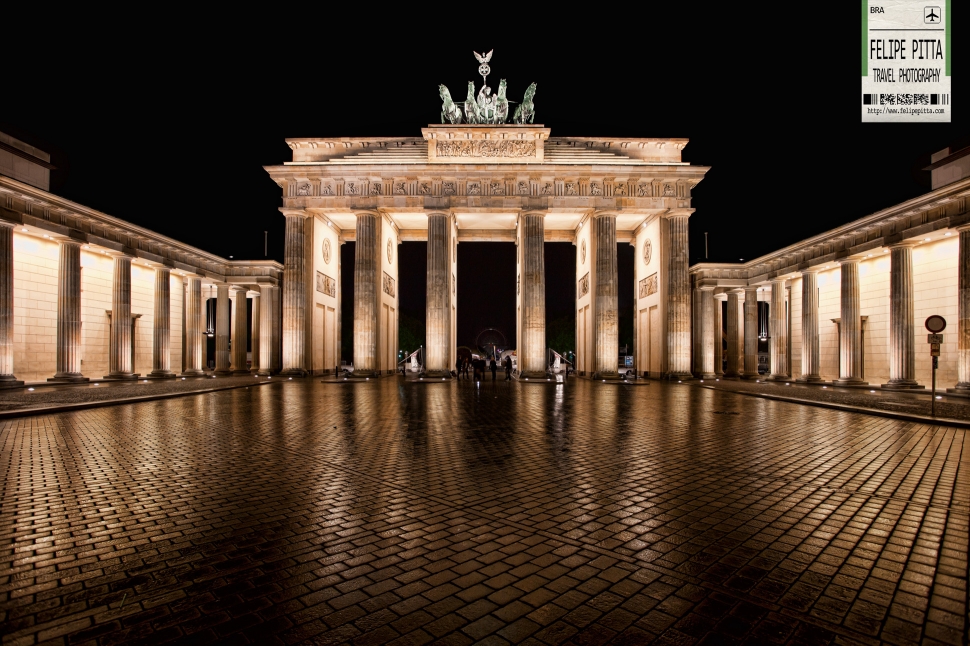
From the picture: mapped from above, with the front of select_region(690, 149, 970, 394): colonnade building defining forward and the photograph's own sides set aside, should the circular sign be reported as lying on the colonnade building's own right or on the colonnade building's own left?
on the colonnade building's own left

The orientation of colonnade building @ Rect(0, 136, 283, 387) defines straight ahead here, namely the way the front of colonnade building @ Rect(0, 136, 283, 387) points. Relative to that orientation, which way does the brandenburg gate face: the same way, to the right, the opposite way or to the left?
to the right

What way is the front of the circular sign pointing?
toward the camera

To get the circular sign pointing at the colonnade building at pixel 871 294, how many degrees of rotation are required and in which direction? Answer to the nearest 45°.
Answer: approximately 180°

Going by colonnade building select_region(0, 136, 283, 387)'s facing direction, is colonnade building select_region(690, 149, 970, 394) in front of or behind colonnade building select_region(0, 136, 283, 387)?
in front

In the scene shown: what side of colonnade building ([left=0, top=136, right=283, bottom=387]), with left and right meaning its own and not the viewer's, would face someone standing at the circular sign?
front

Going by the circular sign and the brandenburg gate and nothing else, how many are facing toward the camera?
2

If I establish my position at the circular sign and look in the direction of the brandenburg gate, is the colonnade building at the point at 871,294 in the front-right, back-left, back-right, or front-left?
front-right

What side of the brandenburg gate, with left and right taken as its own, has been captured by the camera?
front

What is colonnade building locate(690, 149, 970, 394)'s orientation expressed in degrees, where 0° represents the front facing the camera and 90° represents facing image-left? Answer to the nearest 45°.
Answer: approximately 45°
